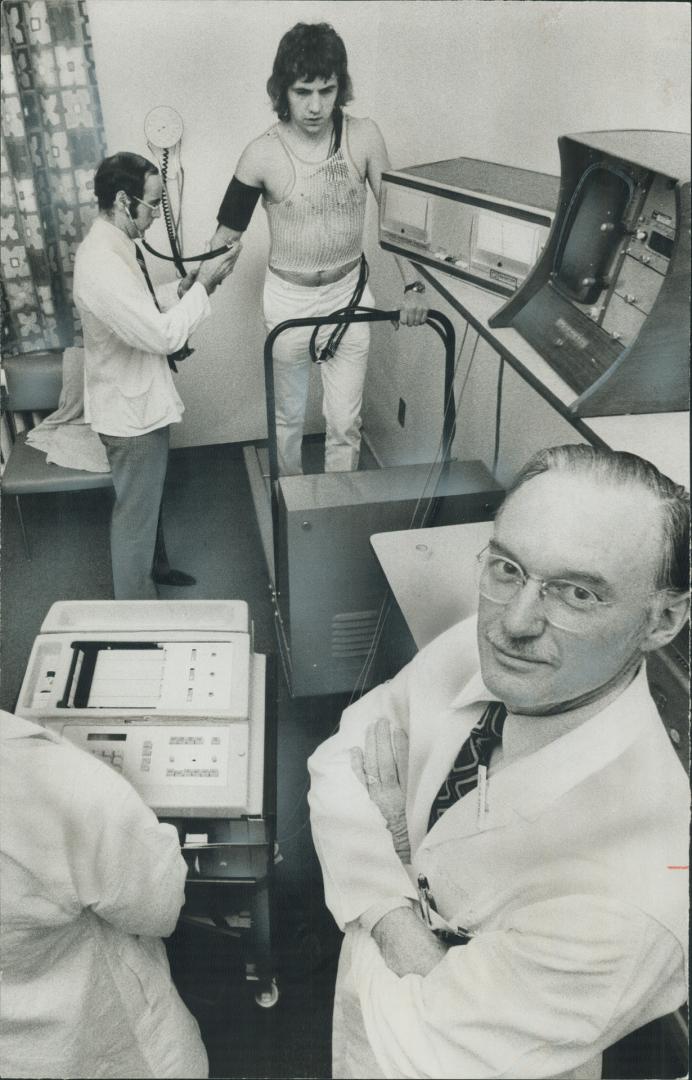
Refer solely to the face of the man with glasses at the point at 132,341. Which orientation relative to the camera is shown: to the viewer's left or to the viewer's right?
to the viewer's right

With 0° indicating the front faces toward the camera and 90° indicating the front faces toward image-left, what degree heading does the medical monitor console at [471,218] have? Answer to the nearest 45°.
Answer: approximately 45°

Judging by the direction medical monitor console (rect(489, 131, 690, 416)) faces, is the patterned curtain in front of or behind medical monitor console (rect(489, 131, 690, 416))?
in front

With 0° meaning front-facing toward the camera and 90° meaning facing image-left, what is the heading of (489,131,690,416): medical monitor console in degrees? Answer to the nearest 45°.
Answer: approximately 45°

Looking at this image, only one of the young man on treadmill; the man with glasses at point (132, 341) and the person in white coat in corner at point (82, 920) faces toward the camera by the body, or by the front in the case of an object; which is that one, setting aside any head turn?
the young man on treadmill

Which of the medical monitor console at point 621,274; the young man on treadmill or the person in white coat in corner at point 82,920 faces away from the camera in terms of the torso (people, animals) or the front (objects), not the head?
the person in white coat in corner

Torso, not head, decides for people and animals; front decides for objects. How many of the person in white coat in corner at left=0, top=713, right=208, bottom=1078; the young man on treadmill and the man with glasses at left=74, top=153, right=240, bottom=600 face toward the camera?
1

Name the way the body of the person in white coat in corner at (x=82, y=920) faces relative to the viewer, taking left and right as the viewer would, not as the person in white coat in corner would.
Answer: facing away from the viewer

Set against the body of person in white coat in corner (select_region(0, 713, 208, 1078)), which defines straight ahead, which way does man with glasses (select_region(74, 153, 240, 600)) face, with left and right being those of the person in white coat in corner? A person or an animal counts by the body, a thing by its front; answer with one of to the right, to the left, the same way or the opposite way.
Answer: to the right

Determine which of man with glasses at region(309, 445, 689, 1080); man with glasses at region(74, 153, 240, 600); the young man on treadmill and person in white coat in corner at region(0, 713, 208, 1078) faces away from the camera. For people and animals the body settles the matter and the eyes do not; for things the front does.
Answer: the person in white coat in corner

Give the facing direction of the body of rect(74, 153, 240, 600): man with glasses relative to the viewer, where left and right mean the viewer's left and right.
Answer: facing to the right of the viewer

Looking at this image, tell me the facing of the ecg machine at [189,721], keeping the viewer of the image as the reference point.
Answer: facing the viewer

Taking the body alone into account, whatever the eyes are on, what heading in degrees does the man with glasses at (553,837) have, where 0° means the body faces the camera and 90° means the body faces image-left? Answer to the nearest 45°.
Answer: approximately 45°
